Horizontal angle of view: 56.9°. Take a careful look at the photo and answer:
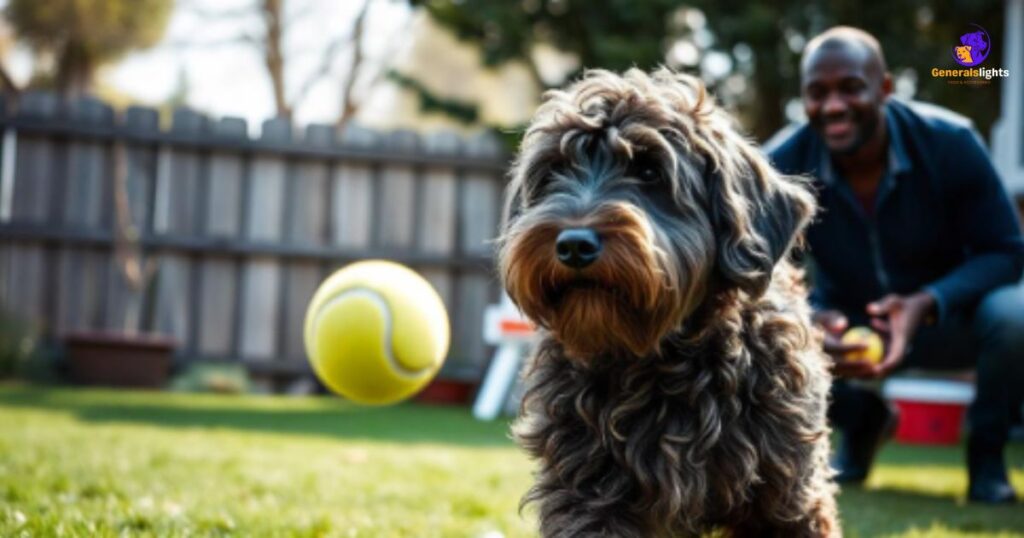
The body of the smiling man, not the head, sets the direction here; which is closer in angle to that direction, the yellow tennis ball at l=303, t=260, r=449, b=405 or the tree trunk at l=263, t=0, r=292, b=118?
the yellow tennis ball

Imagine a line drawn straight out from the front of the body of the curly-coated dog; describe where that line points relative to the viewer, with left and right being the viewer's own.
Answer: facing the viewer and to the left of the viewer

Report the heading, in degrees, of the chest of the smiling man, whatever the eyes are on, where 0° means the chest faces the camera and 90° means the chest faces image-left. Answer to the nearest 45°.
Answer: approximately 45°

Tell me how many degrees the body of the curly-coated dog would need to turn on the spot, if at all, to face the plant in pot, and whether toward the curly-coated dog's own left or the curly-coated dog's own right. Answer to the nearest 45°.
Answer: approximately 90° to the curly-coated dog's own right

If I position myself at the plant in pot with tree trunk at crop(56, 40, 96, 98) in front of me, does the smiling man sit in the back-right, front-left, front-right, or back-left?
back-right

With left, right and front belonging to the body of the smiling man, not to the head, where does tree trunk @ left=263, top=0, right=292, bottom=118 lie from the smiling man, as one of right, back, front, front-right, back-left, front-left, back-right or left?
right

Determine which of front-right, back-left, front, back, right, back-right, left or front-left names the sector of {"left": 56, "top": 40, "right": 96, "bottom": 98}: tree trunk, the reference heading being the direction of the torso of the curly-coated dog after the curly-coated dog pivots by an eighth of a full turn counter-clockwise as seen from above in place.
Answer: back-right

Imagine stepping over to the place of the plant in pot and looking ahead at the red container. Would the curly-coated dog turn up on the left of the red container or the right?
right

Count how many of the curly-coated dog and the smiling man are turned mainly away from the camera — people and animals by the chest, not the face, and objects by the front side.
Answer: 0

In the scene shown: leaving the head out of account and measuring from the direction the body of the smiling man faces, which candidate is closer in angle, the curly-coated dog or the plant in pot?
the curly-coated dog

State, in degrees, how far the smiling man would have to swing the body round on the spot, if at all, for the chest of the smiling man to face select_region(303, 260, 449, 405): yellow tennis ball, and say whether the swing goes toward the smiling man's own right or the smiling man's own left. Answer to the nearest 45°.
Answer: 0° — they already face it
